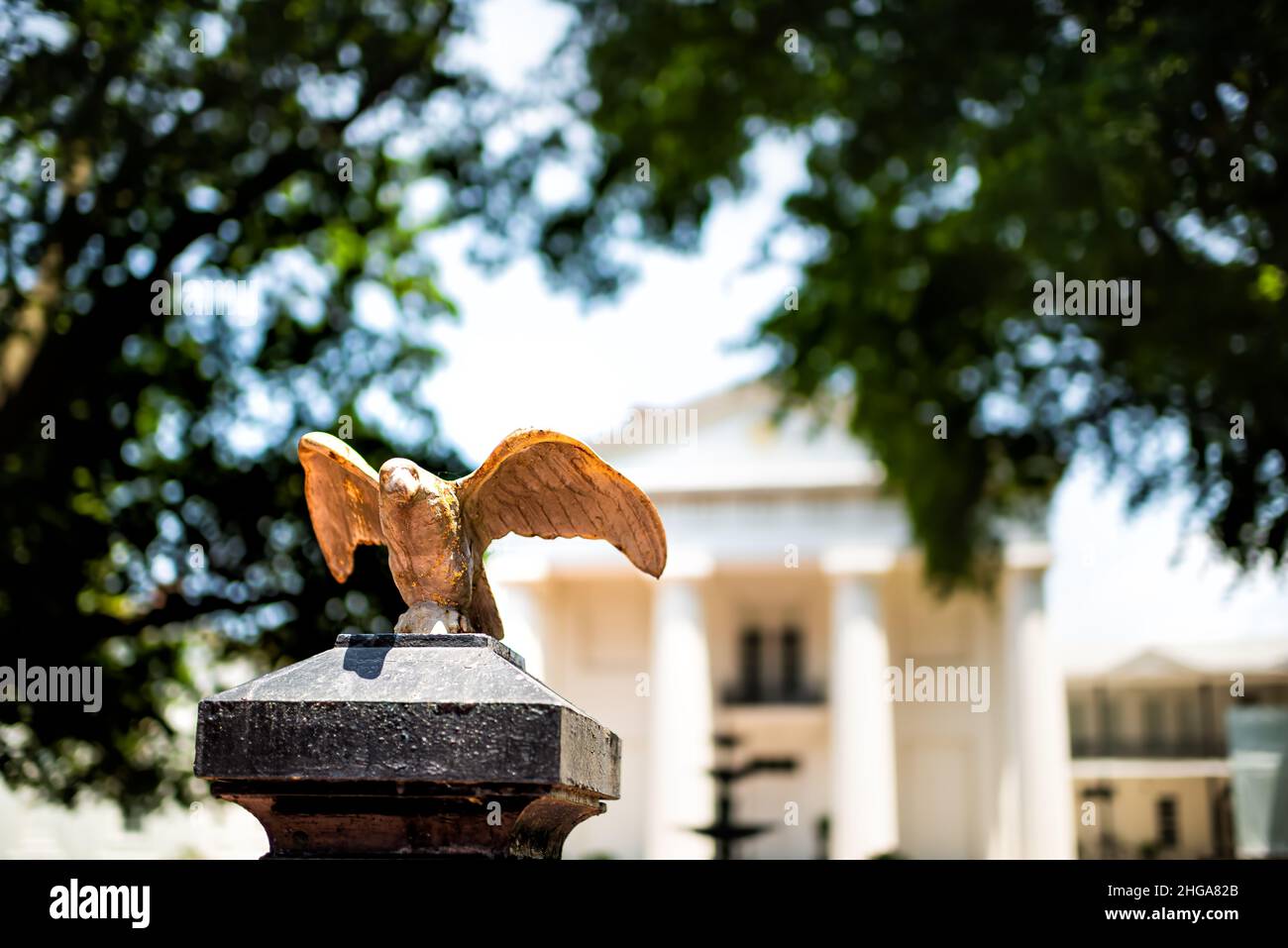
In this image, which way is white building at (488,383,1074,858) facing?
toward the camera

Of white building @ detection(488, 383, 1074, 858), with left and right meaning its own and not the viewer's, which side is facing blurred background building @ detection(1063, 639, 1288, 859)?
left

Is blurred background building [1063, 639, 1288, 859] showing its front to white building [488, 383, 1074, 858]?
no

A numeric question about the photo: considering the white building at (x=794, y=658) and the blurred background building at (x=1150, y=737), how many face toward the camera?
2

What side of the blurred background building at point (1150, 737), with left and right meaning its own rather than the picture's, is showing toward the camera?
front

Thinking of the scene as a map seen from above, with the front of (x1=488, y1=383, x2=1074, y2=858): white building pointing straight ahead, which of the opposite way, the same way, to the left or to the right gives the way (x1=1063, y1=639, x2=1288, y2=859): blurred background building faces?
the same way
